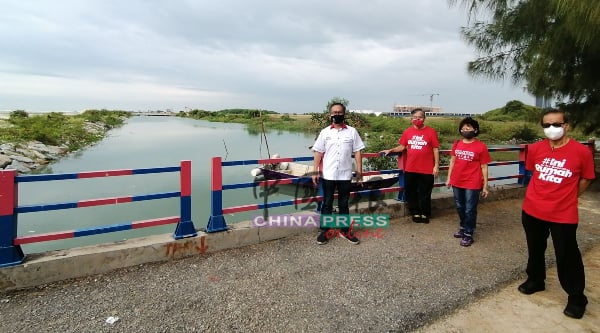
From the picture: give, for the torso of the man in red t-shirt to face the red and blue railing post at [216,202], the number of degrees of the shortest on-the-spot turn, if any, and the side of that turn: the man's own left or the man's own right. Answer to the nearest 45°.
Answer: approximately 45° to the man's own right

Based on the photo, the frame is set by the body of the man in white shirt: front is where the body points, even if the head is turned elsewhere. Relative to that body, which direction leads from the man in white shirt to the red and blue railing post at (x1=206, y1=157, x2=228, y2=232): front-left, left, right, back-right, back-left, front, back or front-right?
right

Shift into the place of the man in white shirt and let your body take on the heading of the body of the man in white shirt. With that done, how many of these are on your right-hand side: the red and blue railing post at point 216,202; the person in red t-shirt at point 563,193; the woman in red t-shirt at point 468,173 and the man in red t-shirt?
1

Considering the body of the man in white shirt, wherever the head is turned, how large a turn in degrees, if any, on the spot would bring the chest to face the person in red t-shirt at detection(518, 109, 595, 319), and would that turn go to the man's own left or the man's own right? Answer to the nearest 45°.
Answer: approximately 45° to the man's own left

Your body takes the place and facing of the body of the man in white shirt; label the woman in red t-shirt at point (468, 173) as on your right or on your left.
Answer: on your left

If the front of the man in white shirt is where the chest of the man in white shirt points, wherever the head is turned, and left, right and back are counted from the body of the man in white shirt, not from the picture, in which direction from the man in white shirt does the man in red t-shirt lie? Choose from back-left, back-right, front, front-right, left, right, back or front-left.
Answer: back-left

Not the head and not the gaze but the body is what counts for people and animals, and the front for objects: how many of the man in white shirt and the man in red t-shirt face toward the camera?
2

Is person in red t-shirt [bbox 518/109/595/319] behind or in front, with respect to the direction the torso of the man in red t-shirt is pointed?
in front
